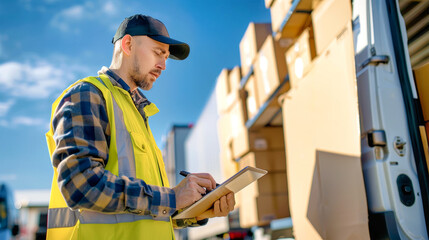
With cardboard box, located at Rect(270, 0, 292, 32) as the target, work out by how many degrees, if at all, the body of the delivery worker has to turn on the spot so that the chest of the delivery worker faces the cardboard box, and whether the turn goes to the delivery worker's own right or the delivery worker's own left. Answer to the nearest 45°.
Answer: approximately 45° to the delivery worker's own left

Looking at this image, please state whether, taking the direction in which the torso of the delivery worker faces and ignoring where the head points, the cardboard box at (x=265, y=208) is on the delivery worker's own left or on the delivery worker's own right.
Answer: on the delivery worker's own left

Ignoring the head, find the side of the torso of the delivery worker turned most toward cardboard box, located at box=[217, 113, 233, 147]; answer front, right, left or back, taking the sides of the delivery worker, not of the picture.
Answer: left

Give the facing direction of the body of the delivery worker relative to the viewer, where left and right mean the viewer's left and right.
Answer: facing to the right of the viewer

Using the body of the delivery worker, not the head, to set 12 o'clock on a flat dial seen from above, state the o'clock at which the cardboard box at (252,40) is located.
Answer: The cardboard box is roughly at 10 o'clock from the delivery worker.

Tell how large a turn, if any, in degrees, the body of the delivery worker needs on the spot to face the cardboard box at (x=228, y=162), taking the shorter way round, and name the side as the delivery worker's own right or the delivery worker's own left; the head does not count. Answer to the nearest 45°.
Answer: approximately 90° to the delivery worker's own left

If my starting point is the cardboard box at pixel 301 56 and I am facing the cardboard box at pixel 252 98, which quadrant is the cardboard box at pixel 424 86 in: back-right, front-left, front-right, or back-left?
back-right

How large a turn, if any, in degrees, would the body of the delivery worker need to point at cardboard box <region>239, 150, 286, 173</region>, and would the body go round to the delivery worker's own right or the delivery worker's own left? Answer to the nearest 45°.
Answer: approximately 45° to the delivery worker's own left

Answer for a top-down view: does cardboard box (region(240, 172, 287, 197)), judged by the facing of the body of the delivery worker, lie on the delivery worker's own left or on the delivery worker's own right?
on the delivery worker's own left

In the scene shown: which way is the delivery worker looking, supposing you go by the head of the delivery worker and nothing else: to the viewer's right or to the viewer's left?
to the viewer's right

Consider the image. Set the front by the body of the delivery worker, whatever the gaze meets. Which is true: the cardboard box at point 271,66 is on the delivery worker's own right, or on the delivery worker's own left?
on the delivery worker's own left

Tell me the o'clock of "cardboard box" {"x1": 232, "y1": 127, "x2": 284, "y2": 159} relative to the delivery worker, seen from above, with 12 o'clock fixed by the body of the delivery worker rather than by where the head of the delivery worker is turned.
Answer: The cardboard box is roughly at 10 o'clock from the delivery worker.

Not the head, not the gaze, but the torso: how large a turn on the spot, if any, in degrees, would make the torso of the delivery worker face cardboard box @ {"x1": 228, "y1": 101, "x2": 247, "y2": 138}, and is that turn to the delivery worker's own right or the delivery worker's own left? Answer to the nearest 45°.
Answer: approximately 90° to the delivery worker's own left
